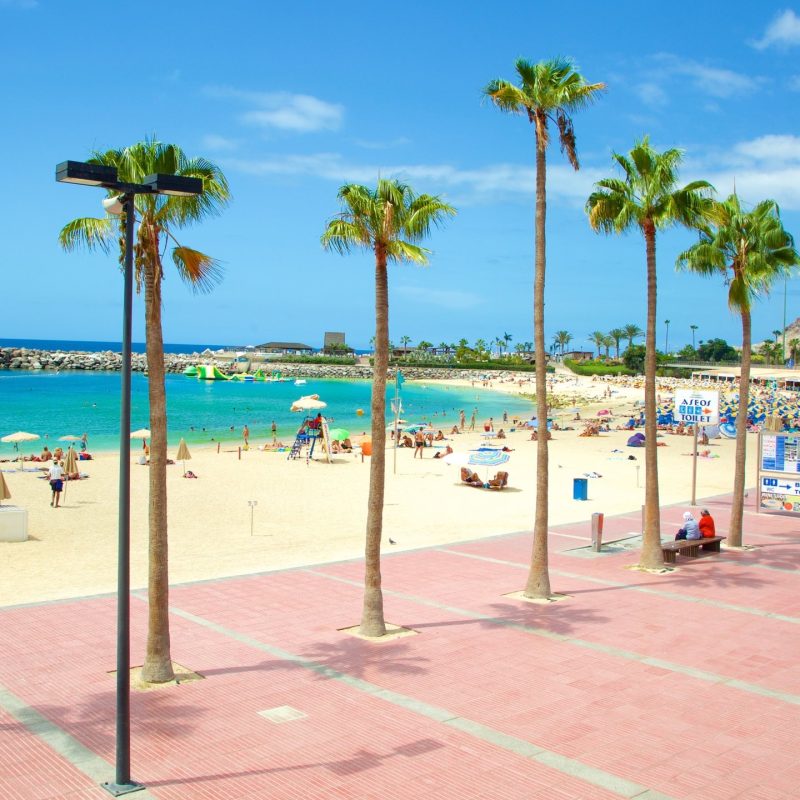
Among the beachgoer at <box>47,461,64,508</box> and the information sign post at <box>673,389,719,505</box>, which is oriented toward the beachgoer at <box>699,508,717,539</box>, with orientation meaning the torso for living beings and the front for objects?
the information sign post

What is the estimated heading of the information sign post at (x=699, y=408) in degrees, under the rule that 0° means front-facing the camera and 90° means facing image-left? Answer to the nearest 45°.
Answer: approximately 0°
